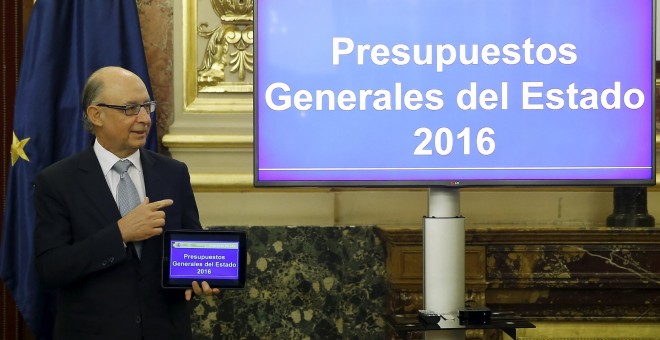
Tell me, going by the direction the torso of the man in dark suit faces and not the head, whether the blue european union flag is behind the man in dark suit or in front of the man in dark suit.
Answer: behind

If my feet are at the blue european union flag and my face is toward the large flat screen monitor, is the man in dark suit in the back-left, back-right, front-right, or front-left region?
front-right

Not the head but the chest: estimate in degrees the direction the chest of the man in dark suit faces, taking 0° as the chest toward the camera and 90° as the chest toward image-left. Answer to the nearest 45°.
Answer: approximately 315°

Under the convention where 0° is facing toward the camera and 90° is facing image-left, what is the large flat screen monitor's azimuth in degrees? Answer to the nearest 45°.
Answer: approximately 0°

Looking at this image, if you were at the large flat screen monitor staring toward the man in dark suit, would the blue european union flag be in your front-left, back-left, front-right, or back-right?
front-right

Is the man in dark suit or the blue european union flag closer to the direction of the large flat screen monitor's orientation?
the man in dark suit

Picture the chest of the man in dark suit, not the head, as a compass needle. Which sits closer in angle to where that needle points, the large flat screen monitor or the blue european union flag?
the large flat screen monitor

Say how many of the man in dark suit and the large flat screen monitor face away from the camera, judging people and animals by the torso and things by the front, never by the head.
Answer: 0

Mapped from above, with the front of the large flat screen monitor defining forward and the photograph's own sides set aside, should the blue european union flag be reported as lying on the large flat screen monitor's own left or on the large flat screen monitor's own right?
on the large flat screen monitor's own right

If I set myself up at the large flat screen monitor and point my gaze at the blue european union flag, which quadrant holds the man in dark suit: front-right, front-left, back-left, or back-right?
front-left

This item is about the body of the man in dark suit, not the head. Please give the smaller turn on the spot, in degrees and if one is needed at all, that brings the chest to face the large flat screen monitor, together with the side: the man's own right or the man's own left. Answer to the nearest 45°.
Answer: approximately 45° to the man's own left
